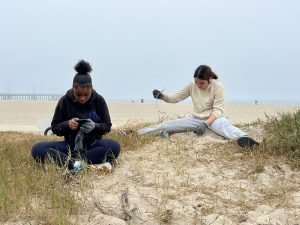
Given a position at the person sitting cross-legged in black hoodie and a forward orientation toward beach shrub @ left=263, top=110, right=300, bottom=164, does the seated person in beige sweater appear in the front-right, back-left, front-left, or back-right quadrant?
front-left

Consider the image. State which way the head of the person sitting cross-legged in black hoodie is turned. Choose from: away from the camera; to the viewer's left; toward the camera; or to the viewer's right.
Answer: toward the camera

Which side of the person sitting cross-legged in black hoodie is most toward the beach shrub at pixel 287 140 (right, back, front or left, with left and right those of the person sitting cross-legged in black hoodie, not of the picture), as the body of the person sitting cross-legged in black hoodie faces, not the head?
left

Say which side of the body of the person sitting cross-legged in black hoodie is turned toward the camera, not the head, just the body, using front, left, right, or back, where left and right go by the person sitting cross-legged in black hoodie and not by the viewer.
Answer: front

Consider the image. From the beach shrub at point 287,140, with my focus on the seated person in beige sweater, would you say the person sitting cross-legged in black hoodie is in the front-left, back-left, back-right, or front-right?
front-left

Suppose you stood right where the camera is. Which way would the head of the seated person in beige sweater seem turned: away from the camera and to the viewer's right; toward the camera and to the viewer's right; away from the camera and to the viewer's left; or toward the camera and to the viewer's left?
toward the camera and to the viewer's left
